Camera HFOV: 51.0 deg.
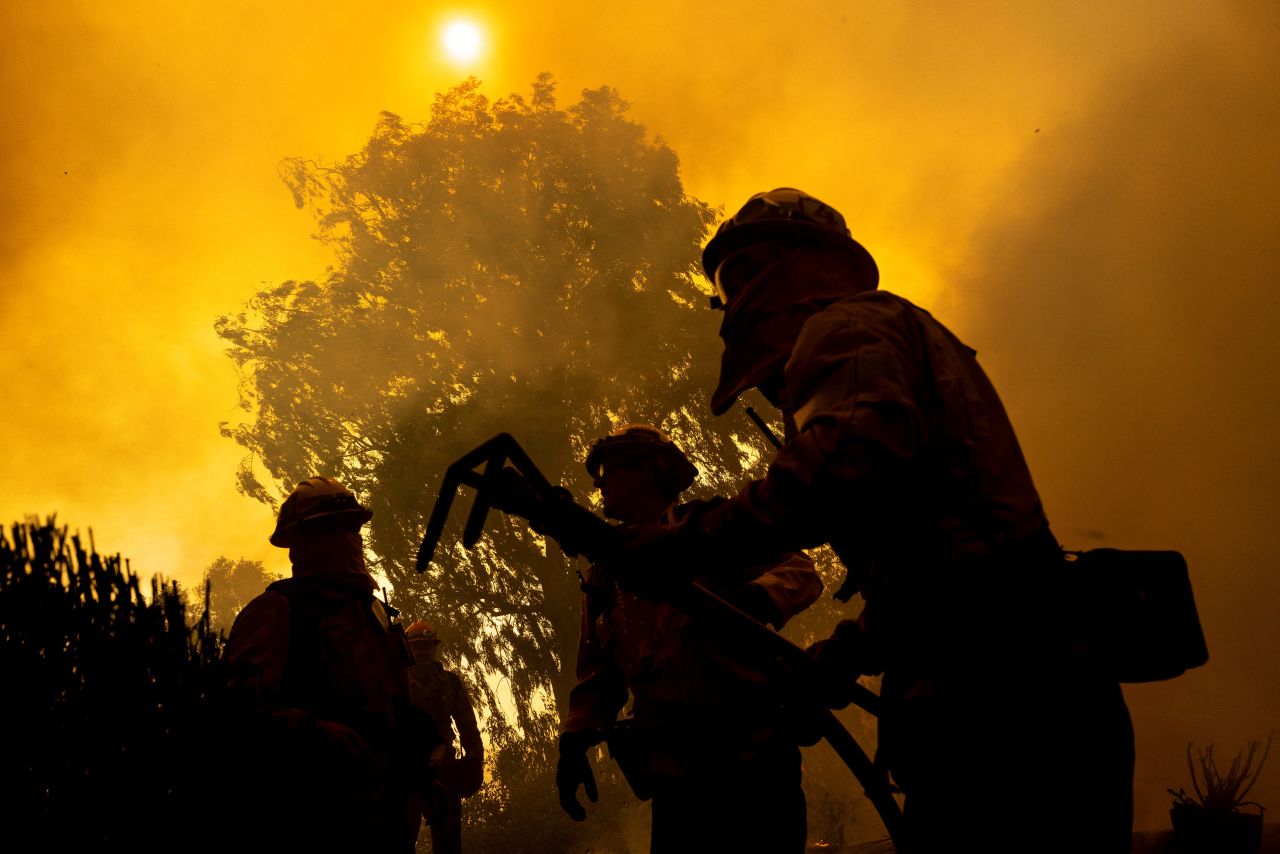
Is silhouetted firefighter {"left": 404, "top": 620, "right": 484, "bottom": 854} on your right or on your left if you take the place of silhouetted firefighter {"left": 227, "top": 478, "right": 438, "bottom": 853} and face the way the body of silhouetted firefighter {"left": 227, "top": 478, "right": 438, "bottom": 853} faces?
on your left

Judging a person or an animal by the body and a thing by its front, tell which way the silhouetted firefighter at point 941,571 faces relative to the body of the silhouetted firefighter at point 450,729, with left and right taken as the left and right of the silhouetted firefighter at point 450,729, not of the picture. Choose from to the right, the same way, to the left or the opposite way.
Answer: to the right

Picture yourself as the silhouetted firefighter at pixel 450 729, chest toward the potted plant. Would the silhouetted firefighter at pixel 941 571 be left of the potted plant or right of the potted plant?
right

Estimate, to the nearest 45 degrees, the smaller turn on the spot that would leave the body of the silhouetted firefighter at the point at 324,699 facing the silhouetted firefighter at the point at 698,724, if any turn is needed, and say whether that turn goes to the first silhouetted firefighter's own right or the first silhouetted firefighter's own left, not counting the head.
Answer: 0° — they already face them

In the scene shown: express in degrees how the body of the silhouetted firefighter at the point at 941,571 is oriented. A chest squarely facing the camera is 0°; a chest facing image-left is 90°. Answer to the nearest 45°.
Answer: approximately 90°

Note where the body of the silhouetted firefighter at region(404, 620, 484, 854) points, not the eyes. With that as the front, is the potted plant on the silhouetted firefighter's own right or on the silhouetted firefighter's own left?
on the silhouetted firefighter's own left

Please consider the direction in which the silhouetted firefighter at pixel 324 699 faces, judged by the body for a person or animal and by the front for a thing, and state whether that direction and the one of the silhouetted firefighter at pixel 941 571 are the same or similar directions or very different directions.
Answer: very different directions

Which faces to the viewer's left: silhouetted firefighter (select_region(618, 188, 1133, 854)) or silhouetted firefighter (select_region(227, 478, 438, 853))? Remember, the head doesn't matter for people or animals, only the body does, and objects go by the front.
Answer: silhouetted firefighter (select_region(618, 188, 1133, 854))

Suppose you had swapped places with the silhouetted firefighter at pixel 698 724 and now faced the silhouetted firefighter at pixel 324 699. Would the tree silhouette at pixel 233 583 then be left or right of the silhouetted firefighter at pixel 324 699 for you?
right

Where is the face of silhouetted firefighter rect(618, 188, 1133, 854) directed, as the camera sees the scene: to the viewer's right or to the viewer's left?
to the viewer's left

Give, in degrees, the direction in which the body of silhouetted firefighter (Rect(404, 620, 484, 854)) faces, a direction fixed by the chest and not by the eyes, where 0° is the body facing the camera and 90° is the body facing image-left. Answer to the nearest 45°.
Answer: approximately 45°
